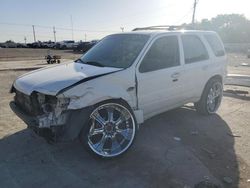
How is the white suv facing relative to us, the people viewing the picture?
facing the viewer and to the left of the viewer
